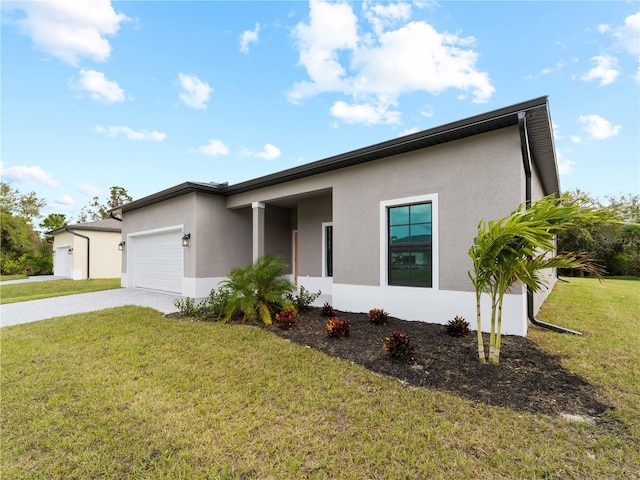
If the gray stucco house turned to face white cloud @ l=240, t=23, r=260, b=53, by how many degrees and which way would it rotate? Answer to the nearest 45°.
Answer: approximately 90° to its right

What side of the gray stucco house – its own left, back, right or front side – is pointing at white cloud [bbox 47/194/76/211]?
right

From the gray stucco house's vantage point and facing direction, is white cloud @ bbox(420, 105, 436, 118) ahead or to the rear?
to the rear

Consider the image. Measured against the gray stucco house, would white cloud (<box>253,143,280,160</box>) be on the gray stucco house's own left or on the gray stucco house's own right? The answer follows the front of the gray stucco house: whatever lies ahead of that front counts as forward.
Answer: on the gray stucco house's own right

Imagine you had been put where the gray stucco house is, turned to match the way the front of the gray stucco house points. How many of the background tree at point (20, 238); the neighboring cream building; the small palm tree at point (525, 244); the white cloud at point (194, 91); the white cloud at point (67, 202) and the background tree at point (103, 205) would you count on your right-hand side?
5

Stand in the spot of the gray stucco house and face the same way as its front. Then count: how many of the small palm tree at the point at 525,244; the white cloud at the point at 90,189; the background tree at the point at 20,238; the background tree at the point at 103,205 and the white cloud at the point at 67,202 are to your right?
4

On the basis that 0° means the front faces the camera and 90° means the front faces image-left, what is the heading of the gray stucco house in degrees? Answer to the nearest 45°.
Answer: approximately 45°

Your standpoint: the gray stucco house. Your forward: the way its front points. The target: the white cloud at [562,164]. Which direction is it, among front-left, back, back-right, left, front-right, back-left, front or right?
back

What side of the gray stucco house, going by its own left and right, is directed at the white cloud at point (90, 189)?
right

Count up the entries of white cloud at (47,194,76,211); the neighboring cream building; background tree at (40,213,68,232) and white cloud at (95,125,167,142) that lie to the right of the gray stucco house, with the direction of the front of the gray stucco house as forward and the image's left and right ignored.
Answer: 4

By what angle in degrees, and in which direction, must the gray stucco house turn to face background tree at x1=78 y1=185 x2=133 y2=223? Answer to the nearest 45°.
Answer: approximately 90° to its right

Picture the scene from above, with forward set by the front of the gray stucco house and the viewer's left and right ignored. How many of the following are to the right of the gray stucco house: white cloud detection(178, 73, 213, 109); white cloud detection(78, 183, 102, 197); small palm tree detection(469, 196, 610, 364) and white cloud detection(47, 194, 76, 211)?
3

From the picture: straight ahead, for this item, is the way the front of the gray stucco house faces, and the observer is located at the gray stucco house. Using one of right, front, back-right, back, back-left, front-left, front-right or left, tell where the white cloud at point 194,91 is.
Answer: right
